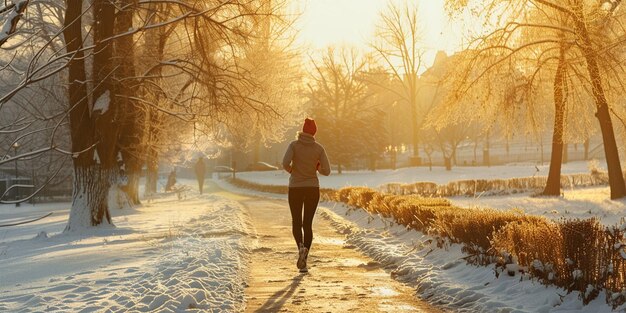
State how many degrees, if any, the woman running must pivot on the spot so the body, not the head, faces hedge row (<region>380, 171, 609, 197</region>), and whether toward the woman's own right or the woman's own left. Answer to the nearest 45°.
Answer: approximately 45° to the woman's own right

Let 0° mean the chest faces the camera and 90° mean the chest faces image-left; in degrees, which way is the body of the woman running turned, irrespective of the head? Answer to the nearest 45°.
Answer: approximately 180°

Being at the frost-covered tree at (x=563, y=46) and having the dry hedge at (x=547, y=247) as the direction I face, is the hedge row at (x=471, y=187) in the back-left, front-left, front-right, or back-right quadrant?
back-right

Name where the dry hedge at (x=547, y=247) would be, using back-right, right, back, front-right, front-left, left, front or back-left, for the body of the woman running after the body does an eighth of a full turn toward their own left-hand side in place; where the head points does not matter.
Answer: back
